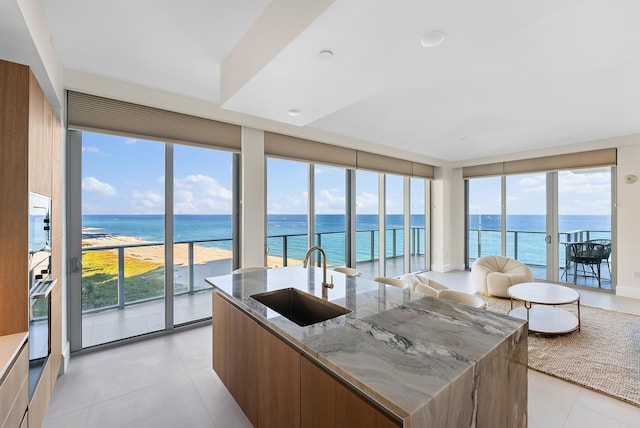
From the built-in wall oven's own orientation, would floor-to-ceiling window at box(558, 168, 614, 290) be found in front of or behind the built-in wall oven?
in front

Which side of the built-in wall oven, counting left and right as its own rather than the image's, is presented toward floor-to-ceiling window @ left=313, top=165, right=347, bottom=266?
front

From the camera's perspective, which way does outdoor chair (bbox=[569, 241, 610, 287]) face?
away from the camera

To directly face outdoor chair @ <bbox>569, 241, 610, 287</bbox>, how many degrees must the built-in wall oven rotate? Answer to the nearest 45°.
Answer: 0° — it already faces it

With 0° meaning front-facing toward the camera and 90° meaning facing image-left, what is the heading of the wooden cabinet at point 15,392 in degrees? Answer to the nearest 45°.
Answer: approximately 270°

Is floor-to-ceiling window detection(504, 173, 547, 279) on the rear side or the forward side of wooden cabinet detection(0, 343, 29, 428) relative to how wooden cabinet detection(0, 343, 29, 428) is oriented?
on the forward side

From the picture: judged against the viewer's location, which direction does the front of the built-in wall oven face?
facing to the right of the viewer

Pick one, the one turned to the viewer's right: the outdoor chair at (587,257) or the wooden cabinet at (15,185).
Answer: the wooden cabinet

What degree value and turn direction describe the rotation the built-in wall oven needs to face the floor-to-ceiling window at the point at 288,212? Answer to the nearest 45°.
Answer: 0° — it already faces it

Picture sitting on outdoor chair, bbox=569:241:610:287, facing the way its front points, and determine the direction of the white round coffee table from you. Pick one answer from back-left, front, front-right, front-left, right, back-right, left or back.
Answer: back

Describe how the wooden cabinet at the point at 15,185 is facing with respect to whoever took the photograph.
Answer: facing to the right of the viewer
